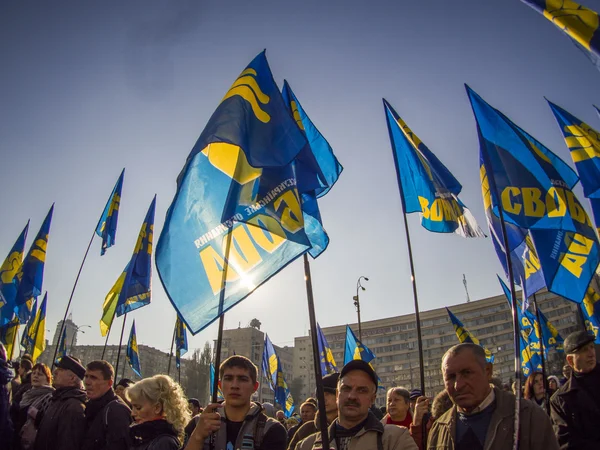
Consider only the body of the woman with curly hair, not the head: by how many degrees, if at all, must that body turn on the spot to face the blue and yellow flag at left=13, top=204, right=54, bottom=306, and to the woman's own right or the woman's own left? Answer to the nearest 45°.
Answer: approximately 90° to the woman's own right

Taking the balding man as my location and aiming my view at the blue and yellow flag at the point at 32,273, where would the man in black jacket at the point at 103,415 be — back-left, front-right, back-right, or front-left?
front-left

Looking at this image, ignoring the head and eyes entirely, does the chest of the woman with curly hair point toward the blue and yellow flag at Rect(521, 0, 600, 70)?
no

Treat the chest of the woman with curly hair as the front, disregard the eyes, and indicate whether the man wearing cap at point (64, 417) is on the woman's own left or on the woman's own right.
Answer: on the woman's own right

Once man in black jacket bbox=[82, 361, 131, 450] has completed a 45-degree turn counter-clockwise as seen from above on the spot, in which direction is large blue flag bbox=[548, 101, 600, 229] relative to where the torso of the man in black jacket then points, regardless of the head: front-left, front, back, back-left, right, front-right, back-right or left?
left

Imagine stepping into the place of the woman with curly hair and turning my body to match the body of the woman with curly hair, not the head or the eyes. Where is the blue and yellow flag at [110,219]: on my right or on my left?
on my right

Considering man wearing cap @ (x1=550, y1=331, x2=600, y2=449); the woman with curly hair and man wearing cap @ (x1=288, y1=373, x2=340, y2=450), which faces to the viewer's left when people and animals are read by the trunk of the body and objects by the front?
the woman with curly hair

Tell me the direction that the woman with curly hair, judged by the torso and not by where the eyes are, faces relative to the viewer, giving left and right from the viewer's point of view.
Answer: facing to the left of the viewer

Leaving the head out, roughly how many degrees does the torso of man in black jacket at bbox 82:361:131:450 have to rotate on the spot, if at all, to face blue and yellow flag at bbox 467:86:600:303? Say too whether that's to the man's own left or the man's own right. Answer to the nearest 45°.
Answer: approximately 135° to the man's own left

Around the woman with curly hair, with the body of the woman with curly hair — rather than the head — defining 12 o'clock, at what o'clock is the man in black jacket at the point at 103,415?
The man in black jacket is roughly at 2 o'clock from the woman with curly hair.

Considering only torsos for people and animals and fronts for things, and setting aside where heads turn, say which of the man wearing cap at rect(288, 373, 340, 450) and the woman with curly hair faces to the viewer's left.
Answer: the woman with curly hair

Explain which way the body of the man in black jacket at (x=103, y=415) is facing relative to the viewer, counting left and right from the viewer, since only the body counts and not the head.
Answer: facing the viewer and to the left of the viewer
